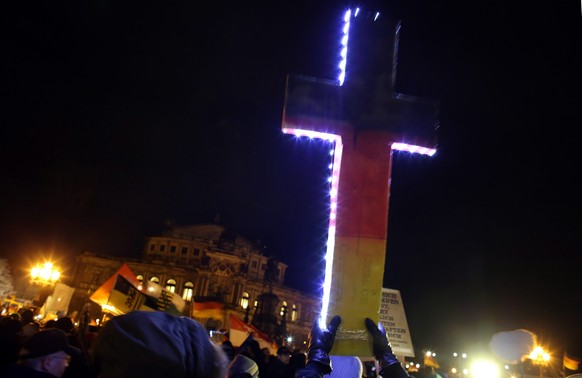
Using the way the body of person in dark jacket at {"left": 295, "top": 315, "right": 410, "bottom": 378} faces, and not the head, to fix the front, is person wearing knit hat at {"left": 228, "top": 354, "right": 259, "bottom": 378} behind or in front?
in front

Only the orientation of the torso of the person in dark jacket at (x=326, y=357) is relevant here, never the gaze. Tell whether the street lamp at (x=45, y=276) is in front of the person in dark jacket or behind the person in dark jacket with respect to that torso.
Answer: in front

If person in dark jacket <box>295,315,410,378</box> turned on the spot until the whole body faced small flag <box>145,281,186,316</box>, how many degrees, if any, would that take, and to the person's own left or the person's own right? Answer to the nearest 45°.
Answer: approximately 45° to the person's own left

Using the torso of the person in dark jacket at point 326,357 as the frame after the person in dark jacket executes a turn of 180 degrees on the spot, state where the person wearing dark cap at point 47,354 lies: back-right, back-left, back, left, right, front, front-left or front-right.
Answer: right

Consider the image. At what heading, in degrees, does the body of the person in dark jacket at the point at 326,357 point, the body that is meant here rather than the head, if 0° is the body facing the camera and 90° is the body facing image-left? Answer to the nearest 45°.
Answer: approximately 180°
